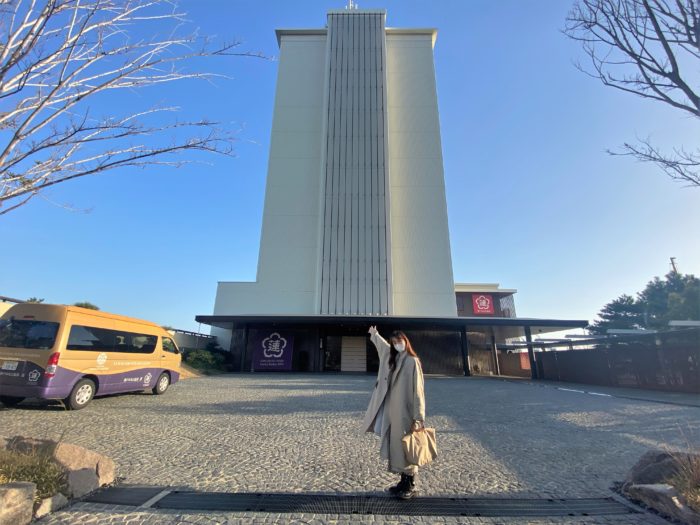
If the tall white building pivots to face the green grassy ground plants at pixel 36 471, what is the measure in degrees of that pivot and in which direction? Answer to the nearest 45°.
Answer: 0° — it already faces it

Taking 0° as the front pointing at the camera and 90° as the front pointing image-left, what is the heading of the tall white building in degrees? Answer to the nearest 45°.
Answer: approximately 0°

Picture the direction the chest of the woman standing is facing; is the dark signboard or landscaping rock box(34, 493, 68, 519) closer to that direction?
the landscaping rock

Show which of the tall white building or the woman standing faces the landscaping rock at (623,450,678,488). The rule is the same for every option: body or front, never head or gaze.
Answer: the tall white building

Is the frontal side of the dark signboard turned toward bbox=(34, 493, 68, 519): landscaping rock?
yes

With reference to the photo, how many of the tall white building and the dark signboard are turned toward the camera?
2

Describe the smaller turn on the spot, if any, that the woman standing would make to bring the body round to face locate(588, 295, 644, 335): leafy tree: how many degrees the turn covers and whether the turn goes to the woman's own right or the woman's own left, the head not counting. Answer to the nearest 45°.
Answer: approximately 180°
